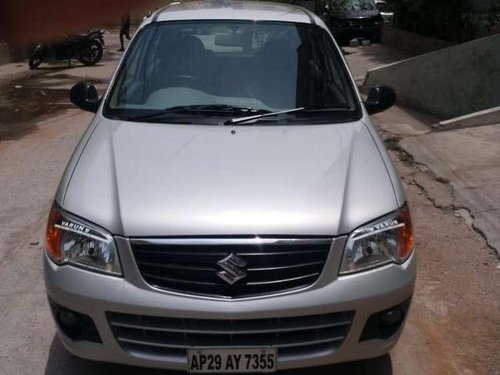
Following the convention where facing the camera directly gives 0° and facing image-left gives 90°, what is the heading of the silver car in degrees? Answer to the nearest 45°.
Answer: approximately 0°

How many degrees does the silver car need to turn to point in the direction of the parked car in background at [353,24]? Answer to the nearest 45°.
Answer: approximately 180°
